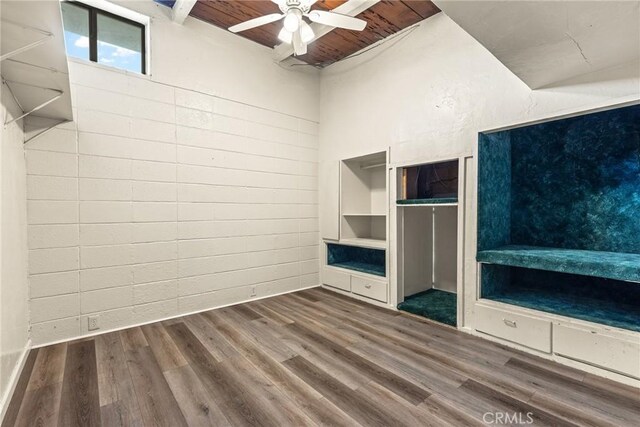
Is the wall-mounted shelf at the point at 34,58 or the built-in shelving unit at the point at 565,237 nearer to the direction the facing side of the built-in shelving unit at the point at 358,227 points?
the wall-mounted shelf

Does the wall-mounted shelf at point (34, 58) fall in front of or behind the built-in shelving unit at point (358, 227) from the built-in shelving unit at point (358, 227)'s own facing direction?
in front

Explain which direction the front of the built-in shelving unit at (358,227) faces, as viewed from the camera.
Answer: facing the viewer and to the left of the viewer

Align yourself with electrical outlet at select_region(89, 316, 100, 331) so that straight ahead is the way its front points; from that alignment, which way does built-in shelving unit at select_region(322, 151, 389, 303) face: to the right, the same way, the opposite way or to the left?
to the right

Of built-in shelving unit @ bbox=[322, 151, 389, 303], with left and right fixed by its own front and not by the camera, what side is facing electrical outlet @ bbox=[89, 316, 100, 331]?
front

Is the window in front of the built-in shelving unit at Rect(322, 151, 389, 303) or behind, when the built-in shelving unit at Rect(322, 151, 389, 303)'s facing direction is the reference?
in front

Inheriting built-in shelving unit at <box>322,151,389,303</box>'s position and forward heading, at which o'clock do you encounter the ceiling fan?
The ceiling fan is roughly at 11 o'clock from the built-in shelving unit.

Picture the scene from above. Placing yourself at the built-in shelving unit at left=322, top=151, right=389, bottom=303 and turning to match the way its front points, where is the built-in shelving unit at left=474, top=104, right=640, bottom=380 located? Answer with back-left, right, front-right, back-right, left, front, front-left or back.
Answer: left
